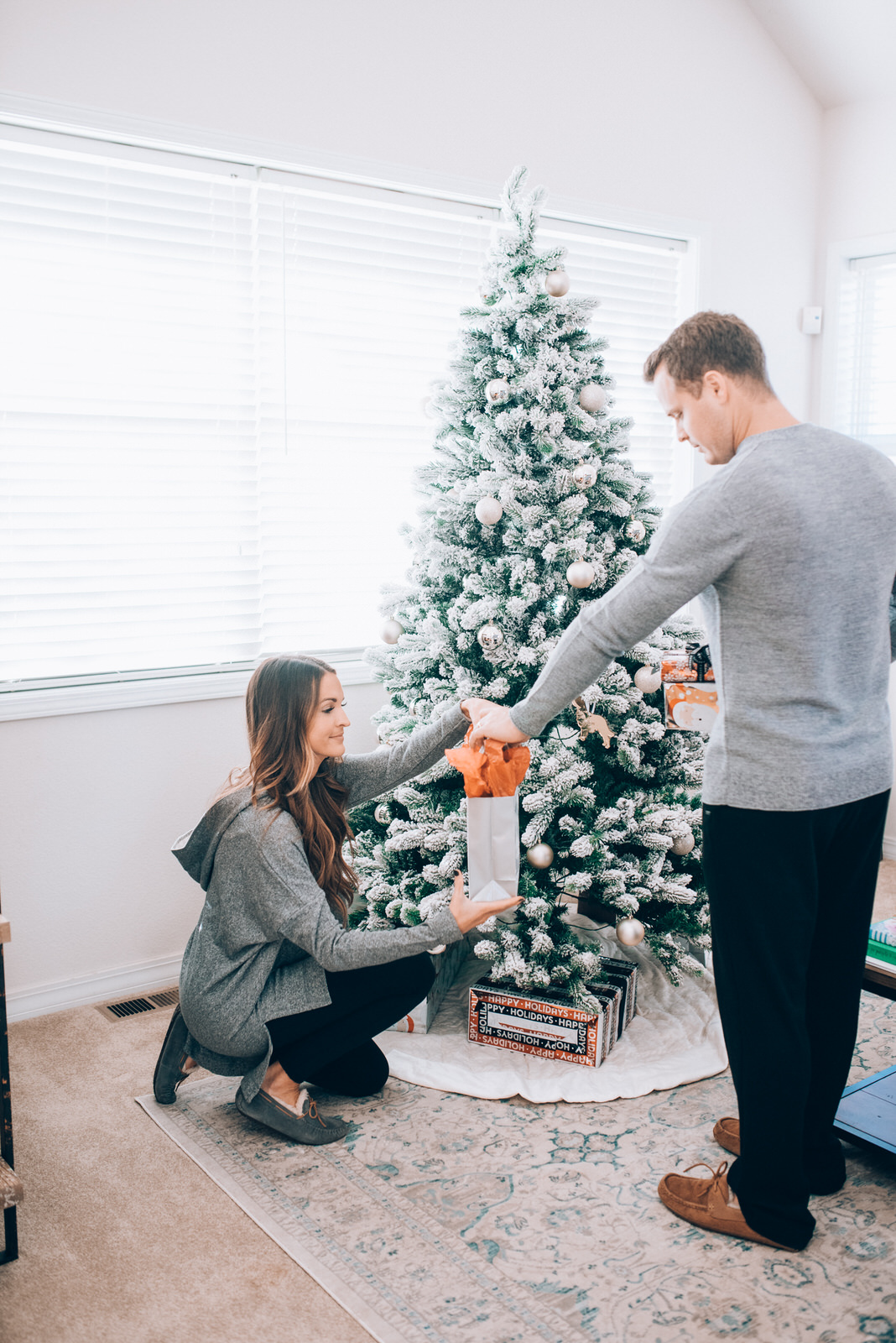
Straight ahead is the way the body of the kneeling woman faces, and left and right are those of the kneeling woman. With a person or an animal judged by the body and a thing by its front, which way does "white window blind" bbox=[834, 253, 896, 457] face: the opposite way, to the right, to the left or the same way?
the opposite way

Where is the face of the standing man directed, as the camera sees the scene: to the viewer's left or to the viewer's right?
to the viewer's left

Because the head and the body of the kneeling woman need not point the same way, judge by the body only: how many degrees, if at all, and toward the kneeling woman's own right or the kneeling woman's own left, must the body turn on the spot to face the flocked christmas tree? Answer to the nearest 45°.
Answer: approximately 45° to the kneeling woman's own left

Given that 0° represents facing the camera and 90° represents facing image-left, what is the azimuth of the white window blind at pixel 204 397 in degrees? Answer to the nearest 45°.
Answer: approximately 315°

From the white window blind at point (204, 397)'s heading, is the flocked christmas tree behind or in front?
in front

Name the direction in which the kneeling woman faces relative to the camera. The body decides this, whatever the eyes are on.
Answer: to the viewer's right

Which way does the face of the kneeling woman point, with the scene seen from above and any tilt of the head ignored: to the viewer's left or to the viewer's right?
to the viewer's right

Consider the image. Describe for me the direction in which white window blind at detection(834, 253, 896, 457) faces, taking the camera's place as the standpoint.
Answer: facing the viewer and to the left of the viewer

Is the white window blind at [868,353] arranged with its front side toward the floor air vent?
yes

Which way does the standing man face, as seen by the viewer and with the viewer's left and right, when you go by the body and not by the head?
facing away from the viewer and to the left of the viewer

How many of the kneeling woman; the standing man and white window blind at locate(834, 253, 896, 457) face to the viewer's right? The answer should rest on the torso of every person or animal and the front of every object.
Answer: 1

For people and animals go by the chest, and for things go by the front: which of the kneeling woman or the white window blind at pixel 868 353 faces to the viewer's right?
the kneeling woman
